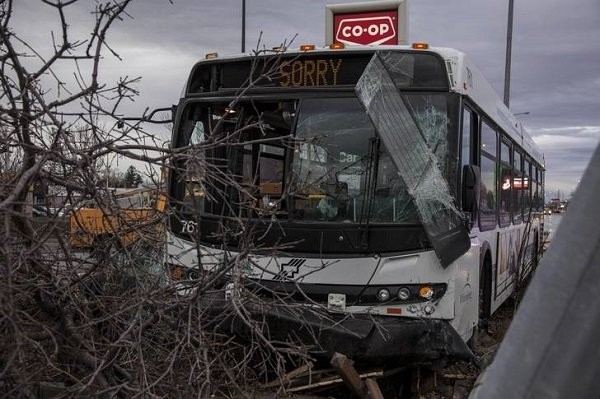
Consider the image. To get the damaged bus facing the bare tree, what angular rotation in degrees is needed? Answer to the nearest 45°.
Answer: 0° — it already faces it

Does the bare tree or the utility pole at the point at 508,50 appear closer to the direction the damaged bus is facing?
the bare tree

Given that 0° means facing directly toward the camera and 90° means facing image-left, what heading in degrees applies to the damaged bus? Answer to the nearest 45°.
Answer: approximately 45°
